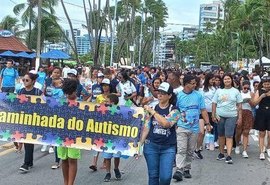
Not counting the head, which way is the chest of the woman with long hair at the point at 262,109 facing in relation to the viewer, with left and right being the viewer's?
facing the viewer

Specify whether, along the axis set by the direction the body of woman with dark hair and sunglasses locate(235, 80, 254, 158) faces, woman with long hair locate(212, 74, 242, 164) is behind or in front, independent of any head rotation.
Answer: in front

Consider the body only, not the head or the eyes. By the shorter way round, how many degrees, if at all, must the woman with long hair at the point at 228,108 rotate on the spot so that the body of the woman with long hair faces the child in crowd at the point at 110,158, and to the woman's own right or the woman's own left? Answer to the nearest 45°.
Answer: approximately 45° to the woman's own right

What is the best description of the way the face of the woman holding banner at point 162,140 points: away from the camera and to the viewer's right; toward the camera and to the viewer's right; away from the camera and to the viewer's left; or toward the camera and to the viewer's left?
toward the camera and to the viewer's left

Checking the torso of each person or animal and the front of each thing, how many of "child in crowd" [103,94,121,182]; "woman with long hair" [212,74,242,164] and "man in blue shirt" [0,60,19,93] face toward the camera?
3

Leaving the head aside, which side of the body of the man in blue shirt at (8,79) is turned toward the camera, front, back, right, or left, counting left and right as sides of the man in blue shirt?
front

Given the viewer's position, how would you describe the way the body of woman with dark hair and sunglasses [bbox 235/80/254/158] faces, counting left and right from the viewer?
facing the viewer

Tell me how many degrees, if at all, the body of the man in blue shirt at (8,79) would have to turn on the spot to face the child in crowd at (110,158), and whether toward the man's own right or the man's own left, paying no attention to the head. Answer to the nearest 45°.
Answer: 0° — they already face them

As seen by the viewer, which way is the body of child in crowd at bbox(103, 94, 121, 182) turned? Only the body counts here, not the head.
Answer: toward the camera

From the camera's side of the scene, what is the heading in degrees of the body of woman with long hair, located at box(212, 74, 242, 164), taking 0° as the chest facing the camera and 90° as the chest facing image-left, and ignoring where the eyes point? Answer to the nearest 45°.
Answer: approximately 0°

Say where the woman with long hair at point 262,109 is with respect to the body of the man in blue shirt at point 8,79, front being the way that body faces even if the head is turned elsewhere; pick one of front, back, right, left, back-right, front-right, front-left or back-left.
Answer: front-left
